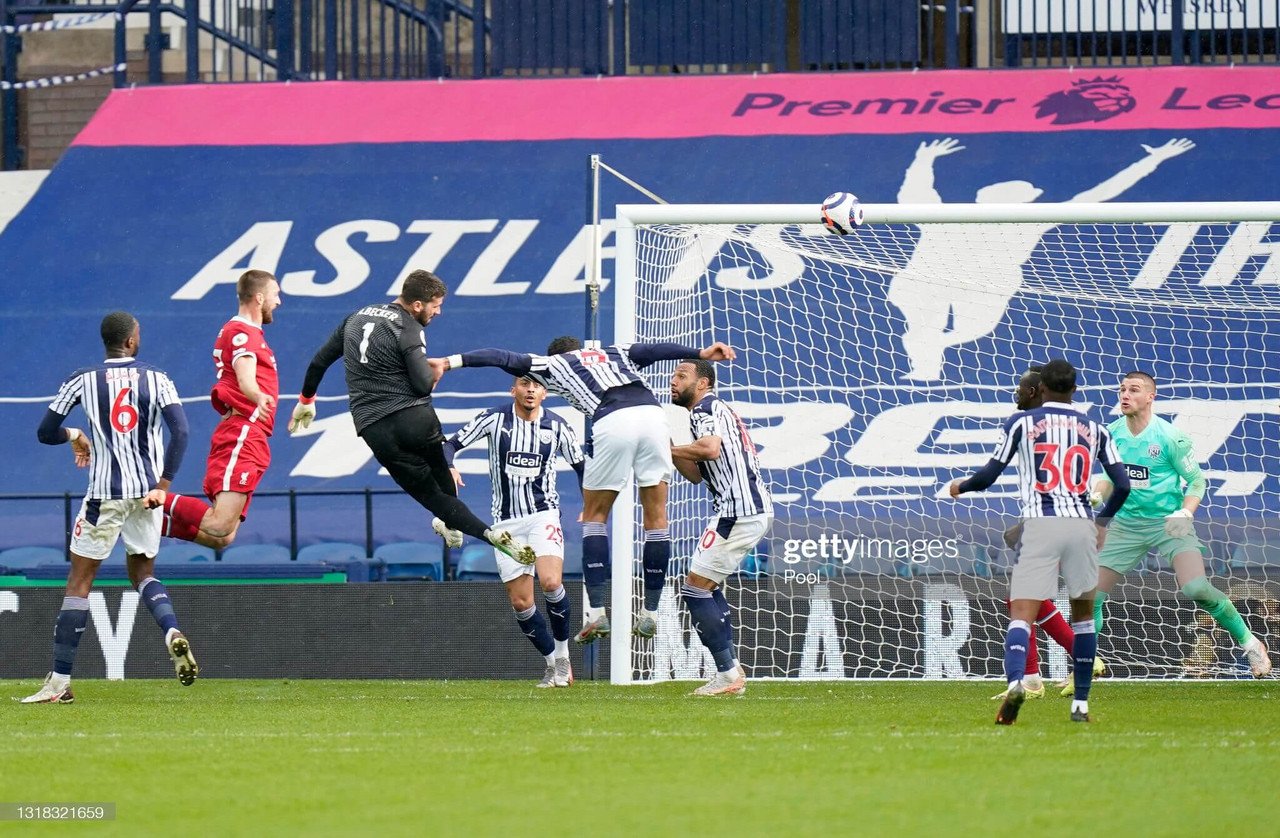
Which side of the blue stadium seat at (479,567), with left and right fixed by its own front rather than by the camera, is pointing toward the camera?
front

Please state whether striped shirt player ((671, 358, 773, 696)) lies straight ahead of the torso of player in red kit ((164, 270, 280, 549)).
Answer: yes

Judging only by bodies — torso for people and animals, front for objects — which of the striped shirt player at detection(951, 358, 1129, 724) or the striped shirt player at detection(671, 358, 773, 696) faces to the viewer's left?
the striped shirt player at detection(671, 358, 773, 696)

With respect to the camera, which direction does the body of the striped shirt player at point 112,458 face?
away from the camera

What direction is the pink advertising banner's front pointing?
toward the camera

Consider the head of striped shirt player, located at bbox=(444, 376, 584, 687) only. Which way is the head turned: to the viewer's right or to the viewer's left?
to the viewer's right

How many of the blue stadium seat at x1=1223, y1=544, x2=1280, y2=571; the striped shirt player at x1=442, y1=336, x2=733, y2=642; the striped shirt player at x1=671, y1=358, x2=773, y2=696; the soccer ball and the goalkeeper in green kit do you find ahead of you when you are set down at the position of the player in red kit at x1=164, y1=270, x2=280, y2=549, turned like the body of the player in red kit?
5

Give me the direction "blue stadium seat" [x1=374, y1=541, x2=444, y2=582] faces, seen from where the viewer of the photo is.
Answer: facing the viewer

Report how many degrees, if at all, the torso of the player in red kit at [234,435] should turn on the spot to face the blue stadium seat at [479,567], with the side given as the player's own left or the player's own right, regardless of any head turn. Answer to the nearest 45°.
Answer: approximately 45° to the player's own left

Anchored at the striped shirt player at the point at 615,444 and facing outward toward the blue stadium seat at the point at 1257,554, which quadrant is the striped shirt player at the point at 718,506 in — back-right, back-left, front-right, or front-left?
front-right

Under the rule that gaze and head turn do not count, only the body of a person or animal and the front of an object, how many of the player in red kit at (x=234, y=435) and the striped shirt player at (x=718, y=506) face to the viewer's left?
1

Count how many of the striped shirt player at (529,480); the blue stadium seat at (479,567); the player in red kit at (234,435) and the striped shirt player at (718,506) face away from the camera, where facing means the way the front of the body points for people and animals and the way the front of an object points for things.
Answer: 0

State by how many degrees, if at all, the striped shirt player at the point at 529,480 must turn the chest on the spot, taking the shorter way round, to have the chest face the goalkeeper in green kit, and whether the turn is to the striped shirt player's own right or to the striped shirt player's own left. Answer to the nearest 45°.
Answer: approximately 90° to the striped shirt player's own left

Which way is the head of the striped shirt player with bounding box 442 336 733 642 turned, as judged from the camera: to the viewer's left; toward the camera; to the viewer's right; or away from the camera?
away from the camera

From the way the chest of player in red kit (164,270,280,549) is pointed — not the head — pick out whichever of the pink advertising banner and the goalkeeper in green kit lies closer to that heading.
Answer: the goalkeeper in green kit

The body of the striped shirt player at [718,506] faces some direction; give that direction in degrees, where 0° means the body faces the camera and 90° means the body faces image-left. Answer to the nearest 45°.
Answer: approximately 90°

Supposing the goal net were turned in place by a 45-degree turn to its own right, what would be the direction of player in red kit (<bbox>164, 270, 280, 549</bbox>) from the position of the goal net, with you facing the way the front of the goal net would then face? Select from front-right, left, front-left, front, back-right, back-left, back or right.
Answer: front

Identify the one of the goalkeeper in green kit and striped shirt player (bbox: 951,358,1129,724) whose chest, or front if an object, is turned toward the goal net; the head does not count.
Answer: the striped shirt player

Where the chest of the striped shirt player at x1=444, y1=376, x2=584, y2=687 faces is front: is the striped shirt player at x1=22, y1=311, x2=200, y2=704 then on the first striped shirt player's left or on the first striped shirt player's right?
on the first striped shirt player's right

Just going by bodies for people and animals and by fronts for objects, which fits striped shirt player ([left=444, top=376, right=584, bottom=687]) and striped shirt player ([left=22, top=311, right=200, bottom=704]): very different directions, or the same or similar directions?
very different directions

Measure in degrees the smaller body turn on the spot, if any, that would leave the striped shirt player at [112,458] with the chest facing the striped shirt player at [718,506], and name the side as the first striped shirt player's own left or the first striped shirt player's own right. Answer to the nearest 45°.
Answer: approximately 90° to the first striped shirt player's own right
